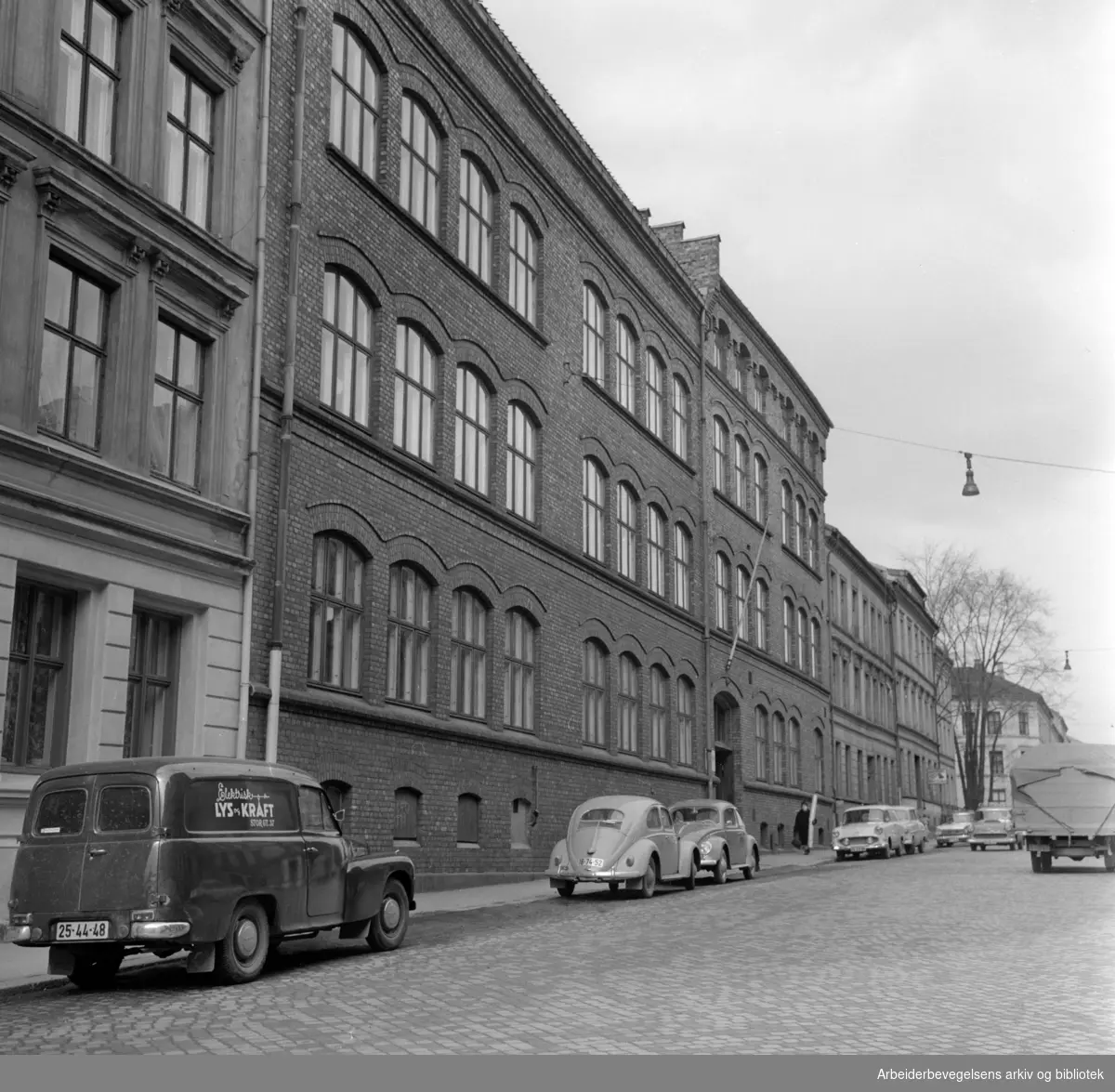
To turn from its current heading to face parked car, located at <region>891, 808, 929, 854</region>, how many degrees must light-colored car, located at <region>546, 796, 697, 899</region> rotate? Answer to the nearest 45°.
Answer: approximately 45° to its left

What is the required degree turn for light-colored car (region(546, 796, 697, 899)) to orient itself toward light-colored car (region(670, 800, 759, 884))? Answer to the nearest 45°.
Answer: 0° — it already faces it

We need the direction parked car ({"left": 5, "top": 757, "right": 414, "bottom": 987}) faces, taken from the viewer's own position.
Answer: facing away from the viewer and to the right of the viewer

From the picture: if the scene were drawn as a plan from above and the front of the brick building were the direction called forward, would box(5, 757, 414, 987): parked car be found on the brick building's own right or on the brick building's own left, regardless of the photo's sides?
on the brick building's own right

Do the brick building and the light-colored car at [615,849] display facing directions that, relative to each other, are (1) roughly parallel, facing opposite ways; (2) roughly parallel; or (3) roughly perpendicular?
roughly perpendicular

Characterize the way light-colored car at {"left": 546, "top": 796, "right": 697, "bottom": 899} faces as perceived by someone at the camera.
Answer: facing away from the viewer and to the right of the viewer

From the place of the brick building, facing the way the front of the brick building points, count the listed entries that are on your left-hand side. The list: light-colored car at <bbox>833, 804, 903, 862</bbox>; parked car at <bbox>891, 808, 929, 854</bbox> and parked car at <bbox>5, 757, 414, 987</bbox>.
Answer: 2

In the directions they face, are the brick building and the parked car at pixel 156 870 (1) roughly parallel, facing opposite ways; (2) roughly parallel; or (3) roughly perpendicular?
roughly perpendicular

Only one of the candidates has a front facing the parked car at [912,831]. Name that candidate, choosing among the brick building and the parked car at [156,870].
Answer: the parked car at [156,870]
